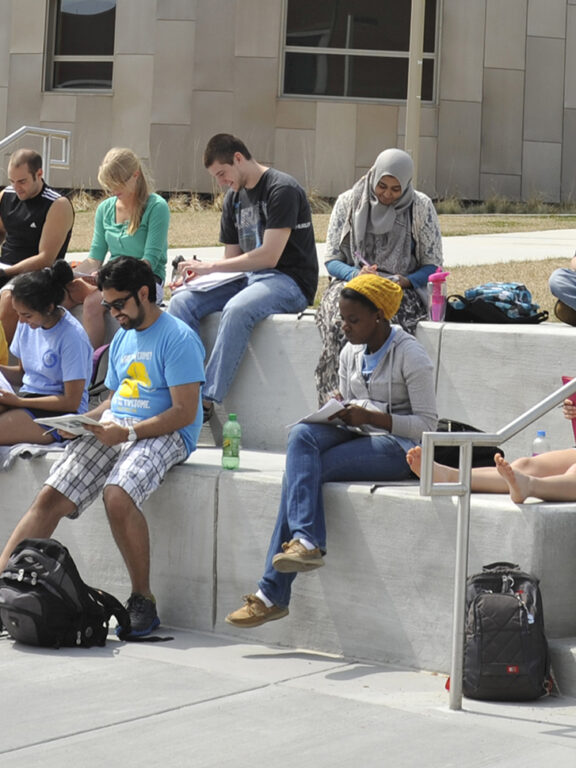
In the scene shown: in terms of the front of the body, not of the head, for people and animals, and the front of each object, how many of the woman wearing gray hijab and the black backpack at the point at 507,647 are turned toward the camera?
2

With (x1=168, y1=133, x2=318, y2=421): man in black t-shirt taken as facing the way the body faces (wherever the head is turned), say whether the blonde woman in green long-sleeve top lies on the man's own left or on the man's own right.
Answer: on the man's own right

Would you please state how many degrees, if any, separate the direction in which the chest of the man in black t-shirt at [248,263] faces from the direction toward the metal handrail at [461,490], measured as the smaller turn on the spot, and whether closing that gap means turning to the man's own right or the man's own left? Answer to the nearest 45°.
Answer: approximately 45° to the man's own left

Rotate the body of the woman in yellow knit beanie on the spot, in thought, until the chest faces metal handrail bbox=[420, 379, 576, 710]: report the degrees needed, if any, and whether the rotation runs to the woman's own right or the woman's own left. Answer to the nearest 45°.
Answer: approximately 45° to the woman's own left

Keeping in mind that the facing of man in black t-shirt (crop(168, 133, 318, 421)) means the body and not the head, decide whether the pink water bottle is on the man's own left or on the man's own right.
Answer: on the man's own left

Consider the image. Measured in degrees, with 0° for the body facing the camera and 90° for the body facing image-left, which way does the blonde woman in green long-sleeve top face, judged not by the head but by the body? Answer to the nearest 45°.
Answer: approximately 45°

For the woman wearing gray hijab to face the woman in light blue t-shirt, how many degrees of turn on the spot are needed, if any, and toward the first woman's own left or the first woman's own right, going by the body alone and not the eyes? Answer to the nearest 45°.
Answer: approximately 90° to the first woman's own right

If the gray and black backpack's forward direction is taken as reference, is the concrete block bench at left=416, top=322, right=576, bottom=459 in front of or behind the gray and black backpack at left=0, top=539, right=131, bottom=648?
behind
